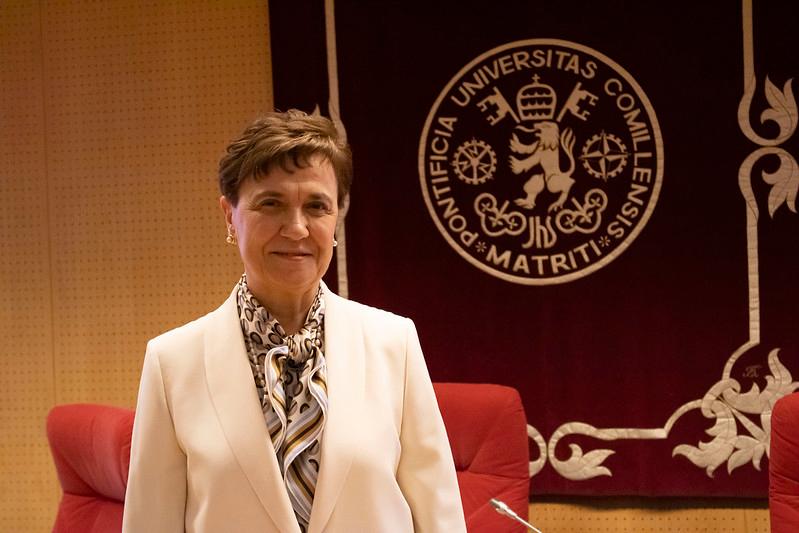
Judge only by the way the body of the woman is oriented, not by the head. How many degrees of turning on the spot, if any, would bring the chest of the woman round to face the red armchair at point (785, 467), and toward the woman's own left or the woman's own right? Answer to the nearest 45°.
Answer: approximately 135° to the woman's own left

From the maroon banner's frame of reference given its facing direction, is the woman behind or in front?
in front

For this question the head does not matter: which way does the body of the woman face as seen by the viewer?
toward the camera

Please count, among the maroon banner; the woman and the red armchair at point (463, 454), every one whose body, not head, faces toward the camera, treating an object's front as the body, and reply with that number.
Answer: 3

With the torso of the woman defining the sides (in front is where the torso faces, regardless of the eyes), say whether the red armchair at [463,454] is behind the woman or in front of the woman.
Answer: behind

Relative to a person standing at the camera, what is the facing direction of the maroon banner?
facing the viewer

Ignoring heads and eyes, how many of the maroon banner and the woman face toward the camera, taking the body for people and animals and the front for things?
2

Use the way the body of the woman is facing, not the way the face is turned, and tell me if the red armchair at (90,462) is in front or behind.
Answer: behind
